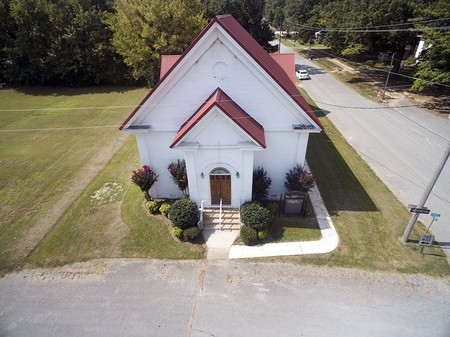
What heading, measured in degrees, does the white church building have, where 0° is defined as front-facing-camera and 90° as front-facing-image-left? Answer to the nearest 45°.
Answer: approximately 0°

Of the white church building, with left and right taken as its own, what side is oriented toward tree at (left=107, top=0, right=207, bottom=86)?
back

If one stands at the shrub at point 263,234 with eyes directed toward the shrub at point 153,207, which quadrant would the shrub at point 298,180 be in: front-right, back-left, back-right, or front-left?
back-right

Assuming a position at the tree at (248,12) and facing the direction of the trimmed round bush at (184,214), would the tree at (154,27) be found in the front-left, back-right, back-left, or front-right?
front-right

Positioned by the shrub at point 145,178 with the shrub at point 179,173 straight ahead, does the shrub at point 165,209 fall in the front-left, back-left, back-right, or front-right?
front-right

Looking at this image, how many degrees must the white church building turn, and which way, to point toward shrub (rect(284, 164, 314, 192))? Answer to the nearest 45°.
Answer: approximately 90° to its left

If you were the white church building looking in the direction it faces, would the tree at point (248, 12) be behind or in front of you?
behind

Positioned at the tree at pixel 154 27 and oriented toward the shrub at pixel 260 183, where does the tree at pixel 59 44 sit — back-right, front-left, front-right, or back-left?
back-right
